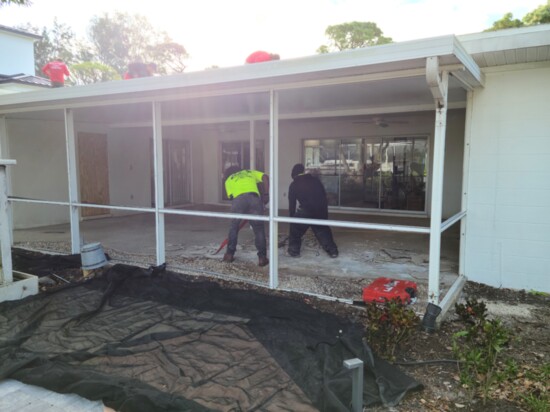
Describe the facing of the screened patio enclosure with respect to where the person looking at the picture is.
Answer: facing the viewer and to the left of the viewer

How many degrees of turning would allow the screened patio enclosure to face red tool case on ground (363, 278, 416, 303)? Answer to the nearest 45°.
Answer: approximately 45° to its left

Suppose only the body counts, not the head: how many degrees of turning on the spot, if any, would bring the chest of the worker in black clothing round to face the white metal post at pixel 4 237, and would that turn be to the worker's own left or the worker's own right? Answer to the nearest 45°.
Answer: approximately 90° to the worker's own left

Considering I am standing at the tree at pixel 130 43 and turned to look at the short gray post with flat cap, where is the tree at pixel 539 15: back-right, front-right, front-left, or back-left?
front-left

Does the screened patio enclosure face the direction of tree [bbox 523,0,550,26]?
no

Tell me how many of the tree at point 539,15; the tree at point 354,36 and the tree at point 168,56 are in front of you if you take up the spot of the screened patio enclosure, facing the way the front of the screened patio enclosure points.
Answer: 0

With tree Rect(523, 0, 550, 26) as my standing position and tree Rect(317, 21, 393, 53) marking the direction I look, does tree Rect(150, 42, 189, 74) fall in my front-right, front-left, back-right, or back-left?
front-left

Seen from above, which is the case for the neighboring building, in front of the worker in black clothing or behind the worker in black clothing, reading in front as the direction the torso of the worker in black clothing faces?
in front

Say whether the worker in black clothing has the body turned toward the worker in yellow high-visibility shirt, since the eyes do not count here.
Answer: no

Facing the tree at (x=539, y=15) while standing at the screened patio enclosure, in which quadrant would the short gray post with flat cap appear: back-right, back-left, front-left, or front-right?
back-right

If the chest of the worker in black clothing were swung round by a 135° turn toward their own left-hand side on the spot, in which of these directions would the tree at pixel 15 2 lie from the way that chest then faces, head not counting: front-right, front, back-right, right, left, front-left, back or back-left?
right

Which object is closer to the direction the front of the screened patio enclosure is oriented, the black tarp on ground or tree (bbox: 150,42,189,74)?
the black tarp on ground

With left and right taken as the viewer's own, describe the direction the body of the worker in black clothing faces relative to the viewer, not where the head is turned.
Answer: facing away from the viewer and to the left of the viewer

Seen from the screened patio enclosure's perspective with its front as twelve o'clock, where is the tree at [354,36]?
The tree is roughly at 5 o'clock from the screened patio enclosure.

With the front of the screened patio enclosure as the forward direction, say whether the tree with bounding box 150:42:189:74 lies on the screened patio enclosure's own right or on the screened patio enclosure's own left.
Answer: on the screened patio enclosure's own right

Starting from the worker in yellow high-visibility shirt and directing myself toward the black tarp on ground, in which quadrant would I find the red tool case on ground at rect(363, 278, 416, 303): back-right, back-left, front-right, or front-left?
front-left

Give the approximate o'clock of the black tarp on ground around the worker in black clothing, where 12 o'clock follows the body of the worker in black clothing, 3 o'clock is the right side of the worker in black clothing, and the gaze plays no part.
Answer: The black tarp on ground is roughly at 8 o'clock from the worker in black clothing.

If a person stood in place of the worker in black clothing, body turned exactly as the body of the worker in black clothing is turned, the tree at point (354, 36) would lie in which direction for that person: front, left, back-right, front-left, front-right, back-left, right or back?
front-right

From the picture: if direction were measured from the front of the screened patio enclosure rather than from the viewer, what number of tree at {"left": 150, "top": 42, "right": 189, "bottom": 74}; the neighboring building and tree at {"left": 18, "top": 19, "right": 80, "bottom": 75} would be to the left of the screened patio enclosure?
0
